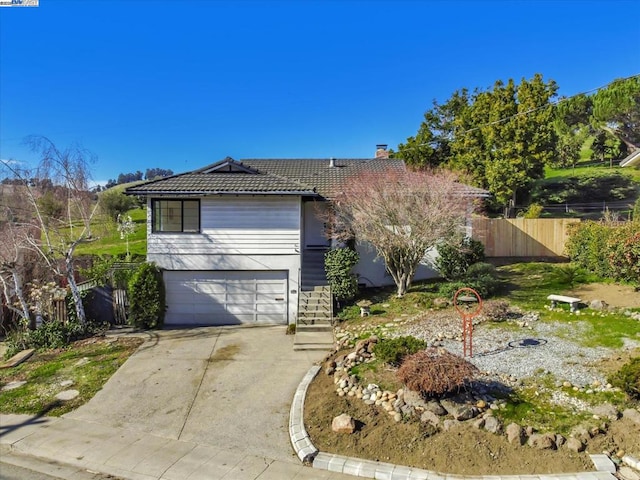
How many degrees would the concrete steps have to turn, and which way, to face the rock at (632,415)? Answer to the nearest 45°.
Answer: approximately 45° to its left

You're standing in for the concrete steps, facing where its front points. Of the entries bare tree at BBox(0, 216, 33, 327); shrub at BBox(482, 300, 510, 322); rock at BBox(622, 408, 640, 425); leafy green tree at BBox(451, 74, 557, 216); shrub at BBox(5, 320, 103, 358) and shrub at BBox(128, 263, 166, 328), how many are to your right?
3

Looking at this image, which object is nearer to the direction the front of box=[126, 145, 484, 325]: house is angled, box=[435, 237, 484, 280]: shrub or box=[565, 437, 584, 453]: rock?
the rock

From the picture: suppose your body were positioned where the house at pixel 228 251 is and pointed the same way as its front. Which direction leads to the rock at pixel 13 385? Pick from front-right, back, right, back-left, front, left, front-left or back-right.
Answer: front-right

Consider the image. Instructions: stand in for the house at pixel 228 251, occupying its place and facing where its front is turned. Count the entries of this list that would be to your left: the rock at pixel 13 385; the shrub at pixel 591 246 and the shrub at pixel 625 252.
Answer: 2

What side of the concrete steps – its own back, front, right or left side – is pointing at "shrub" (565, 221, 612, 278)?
left

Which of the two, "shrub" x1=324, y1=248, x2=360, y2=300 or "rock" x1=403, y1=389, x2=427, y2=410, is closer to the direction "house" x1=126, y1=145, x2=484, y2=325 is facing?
the rock

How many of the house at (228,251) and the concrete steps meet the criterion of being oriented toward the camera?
2

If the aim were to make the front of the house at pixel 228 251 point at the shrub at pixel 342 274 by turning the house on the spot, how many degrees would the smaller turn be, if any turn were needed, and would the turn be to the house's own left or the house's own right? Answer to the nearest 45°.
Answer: approximately 90° to the house's own left

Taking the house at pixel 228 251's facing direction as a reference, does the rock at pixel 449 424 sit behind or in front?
in front
